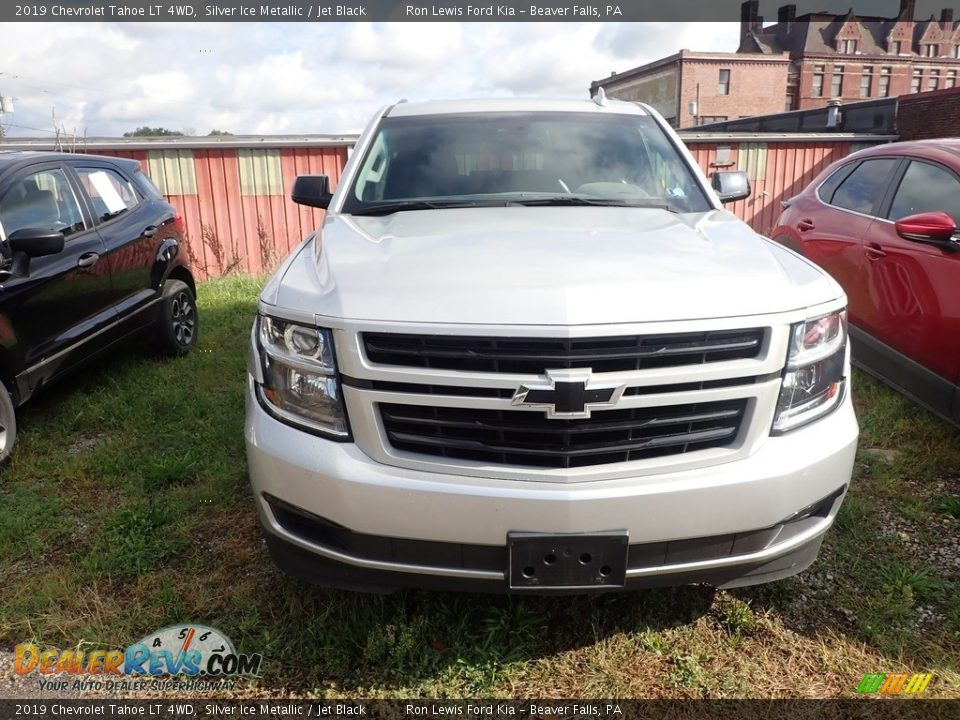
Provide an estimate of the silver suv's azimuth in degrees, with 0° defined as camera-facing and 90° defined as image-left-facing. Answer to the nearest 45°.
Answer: approximately 0°

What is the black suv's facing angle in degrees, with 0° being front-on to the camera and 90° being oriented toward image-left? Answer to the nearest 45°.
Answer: approximately 45°

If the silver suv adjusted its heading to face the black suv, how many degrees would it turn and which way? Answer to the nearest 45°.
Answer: approximately 135° to its right

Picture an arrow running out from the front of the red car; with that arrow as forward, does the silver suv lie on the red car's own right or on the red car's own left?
on the red car's own right
